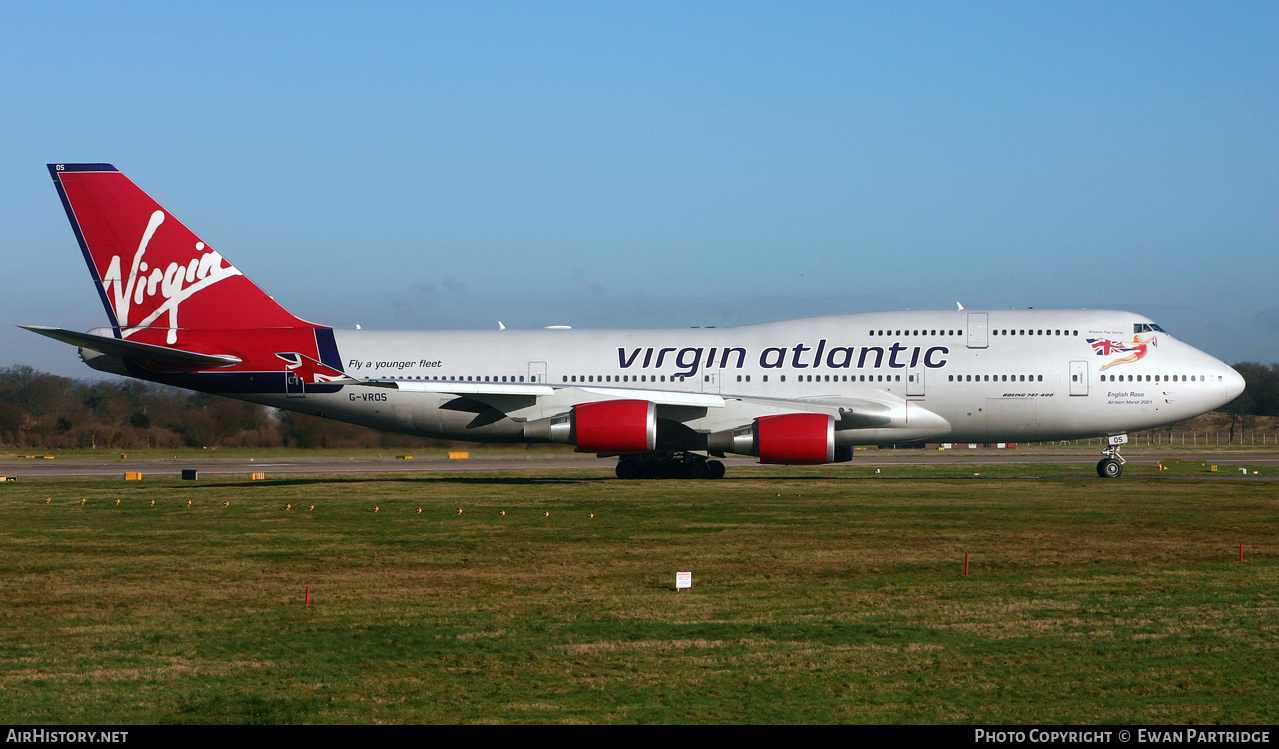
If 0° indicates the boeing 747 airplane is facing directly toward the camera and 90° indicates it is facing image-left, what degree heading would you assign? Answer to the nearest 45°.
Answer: approximately 270°
